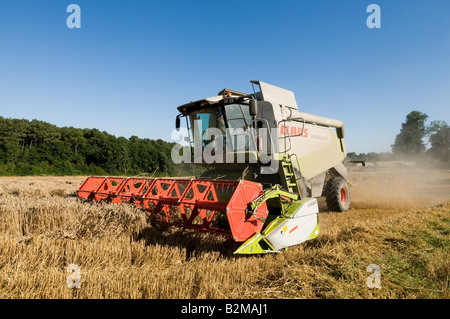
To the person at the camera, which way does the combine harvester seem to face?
facing the viewer and to the left of the viewer
